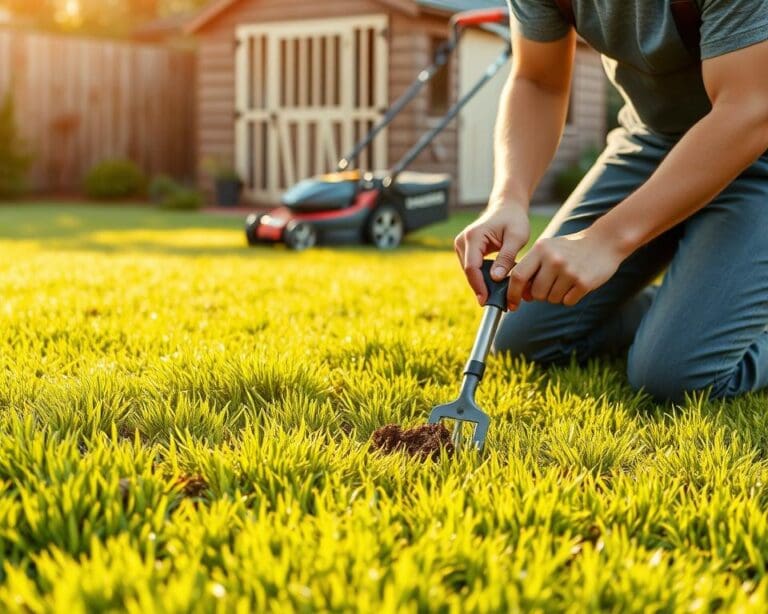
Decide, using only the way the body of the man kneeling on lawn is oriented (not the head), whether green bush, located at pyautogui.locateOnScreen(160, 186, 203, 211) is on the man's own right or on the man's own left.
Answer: on the man's own right

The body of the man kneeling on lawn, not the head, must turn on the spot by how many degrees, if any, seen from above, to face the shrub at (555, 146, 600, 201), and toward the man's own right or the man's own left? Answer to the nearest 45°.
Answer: approximately 135° to the man's own right

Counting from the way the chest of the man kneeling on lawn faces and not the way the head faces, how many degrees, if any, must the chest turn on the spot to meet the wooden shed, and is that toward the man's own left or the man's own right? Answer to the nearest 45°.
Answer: approximately 135° to the man's own right

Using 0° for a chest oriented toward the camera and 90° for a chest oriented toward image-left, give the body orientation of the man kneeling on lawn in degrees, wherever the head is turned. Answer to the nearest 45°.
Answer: approximately 45°

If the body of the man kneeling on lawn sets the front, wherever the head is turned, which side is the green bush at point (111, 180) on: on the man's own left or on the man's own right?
on the man's own right

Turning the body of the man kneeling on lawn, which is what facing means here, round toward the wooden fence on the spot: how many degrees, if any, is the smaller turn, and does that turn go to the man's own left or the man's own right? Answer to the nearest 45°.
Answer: approximately 90° to the man's own right

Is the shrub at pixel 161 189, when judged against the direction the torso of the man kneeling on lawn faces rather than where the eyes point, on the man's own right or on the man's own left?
on the man's own right

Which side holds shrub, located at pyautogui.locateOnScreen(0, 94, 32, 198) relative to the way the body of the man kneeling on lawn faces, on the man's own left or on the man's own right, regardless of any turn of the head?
on the man's own right

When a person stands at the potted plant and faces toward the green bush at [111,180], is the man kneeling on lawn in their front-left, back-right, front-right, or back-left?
back-left
